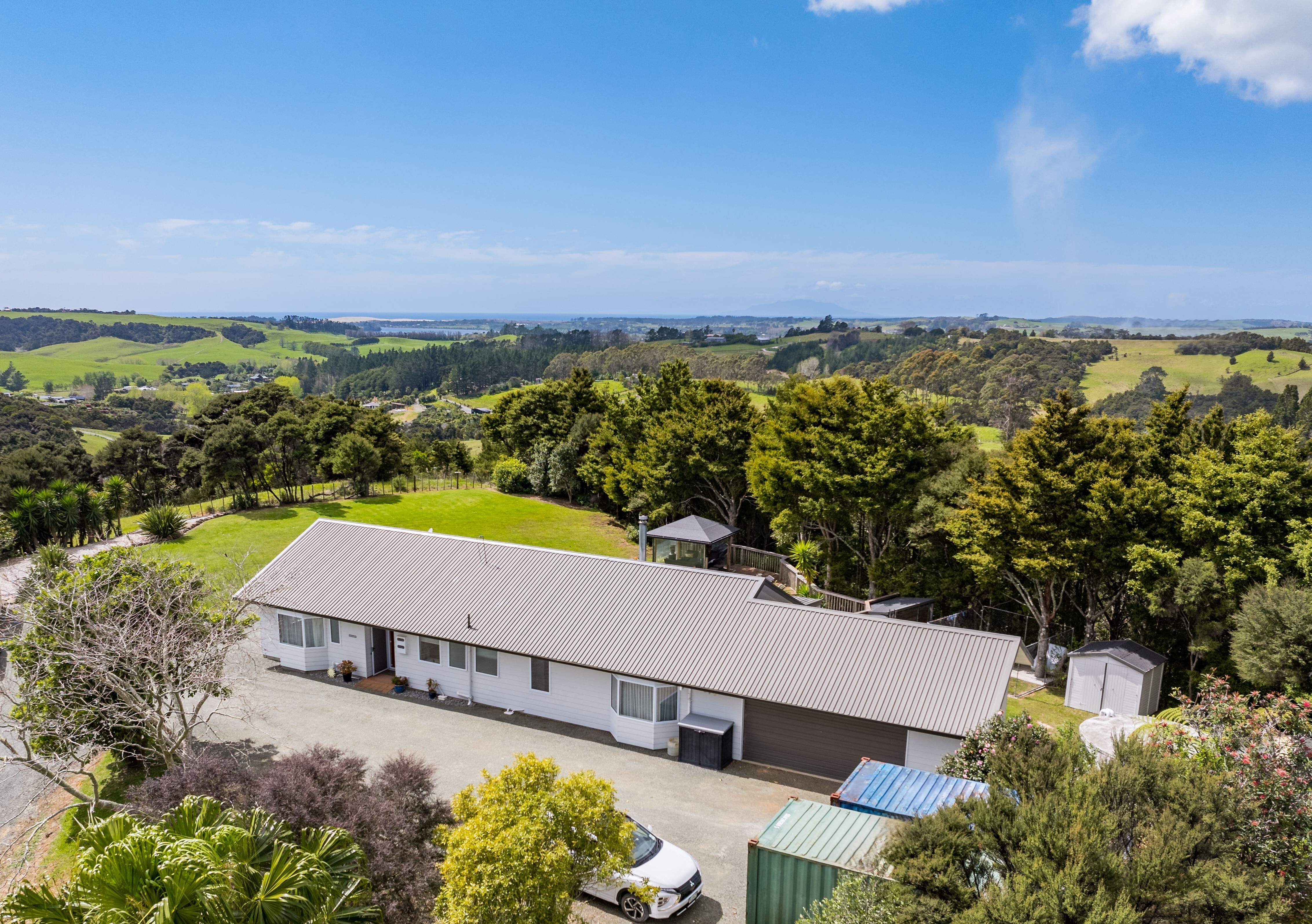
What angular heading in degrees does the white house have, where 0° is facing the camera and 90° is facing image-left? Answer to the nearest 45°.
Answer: approximately 45°

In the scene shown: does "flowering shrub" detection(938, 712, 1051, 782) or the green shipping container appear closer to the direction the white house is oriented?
the green shipping container

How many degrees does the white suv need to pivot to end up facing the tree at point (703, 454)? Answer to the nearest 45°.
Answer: approximately 135° to its left

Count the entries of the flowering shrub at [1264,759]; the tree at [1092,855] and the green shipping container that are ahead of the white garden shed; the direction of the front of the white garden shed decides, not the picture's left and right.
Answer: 3

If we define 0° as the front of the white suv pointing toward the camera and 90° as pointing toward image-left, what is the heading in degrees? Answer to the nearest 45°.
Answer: approximately 315°

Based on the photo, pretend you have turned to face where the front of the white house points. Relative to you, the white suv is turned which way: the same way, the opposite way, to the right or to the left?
to the left

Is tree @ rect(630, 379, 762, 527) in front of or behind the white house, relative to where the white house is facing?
behind
